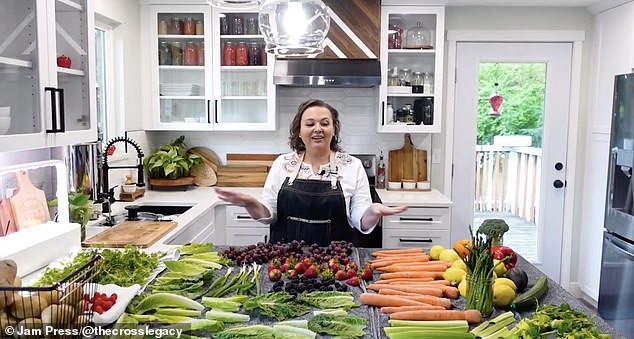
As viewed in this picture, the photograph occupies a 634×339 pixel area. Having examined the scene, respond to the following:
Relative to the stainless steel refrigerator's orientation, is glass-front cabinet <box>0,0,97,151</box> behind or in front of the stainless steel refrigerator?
in front

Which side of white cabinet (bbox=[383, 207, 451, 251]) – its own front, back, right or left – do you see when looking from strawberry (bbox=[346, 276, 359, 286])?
front

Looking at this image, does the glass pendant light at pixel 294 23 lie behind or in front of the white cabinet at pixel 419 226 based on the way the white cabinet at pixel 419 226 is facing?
in front

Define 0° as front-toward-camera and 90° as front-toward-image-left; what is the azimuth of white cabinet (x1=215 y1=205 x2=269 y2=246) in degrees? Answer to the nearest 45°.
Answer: approximately 0°

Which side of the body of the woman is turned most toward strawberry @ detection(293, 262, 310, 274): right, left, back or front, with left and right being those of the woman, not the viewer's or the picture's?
front

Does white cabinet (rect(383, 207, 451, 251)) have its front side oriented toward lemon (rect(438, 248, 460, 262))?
yes

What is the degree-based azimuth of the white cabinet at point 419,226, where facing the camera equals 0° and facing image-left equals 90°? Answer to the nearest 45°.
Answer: approximately 0°

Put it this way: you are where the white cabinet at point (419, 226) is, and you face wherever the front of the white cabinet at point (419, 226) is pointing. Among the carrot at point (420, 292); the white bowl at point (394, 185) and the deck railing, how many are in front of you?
1

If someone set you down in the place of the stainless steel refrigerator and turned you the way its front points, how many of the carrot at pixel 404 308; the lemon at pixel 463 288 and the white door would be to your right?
1

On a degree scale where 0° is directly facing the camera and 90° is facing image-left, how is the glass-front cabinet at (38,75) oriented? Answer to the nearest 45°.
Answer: approximately 315°
